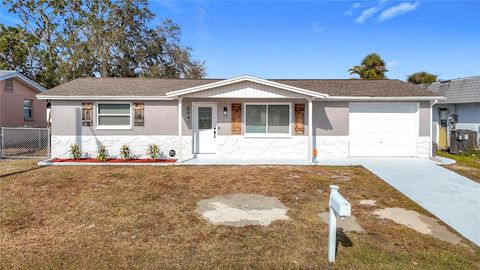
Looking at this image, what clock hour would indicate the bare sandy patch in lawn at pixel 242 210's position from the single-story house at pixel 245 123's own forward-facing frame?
The bare sandy patch in lawn is roughly at 12 o'clock from the single-story house.

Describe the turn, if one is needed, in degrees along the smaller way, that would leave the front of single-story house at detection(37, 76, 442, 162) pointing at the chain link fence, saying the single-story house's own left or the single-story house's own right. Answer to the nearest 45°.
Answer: approximately 90° to the single-story house's own right

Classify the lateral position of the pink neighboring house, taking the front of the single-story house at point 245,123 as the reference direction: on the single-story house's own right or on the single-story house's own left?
on the single-story house's own right

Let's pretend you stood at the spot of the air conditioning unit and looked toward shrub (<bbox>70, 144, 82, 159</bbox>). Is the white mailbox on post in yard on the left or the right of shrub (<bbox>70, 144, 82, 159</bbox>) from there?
left

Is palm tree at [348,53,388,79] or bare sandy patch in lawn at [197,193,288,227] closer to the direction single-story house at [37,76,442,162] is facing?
the bare sandy patch in lawn

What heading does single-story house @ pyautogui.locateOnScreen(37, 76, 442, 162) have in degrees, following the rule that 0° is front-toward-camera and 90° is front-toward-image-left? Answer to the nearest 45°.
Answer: approximately 0°

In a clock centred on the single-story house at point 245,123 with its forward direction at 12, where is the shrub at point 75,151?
The shrub is roughly at 3 o'clock from the single-story house.

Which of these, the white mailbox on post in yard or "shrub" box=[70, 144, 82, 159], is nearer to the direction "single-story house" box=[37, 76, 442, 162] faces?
the white mailbox on post in yard

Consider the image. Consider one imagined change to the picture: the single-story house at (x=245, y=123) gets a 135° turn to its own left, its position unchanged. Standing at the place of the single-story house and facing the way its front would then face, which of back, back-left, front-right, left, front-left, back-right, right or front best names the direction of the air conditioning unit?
front-right

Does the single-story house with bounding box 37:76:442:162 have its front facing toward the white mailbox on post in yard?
yes

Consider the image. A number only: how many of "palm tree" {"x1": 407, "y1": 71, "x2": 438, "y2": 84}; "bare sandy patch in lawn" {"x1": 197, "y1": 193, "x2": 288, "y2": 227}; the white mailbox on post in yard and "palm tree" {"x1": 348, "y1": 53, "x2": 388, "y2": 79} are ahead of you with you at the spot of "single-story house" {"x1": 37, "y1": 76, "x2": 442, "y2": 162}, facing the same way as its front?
2

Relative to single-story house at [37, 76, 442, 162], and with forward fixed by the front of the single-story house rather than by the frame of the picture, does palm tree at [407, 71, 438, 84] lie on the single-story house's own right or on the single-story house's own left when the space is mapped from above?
on the single-story house's own left

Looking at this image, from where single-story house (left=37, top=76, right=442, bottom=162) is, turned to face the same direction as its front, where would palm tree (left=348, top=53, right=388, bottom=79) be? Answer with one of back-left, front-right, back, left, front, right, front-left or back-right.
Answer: back-left
